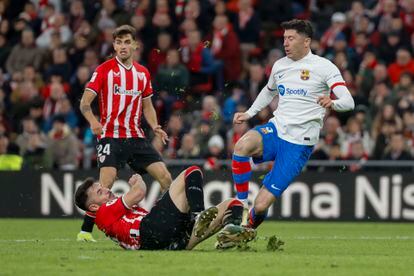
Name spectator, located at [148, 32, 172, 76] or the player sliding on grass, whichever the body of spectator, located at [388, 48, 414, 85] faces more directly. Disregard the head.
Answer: the player sliding on grass

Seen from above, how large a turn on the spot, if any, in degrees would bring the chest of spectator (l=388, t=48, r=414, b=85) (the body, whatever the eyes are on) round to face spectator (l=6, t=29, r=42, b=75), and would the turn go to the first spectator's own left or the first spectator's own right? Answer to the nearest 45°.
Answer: approximately 90° to the first spectator's own right

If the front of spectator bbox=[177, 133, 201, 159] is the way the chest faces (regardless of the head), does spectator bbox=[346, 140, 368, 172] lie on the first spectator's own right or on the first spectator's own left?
on the first spectator's own left

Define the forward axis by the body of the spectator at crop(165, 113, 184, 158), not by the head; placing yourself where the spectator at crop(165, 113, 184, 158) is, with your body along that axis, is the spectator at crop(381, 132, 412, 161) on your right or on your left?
on your left

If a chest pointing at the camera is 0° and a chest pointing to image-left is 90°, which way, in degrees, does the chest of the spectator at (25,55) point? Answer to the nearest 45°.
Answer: approximately 0°

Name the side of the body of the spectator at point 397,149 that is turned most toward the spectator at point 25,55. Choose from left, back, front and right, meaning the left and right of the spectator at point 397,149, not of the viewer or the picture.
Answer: right

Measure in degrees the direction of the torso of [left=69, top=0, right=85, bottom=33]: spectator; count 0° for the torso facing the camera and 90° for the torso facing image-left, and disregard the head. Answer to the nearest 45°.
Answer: approximately 0°
